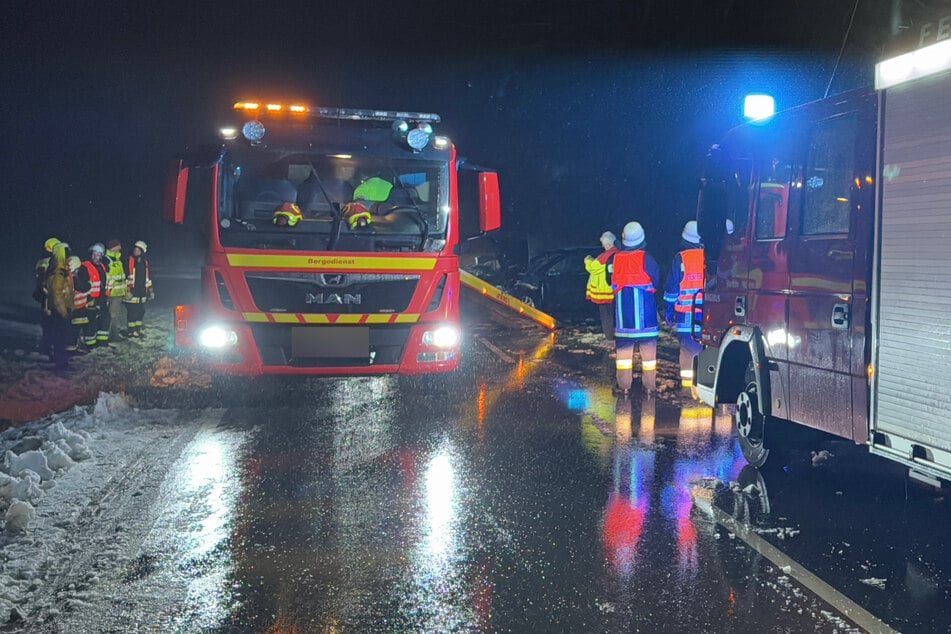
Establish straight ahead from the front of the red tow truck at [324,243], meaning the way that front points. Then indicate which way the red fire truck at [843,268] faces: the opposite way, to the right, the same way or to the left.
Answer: the opposite way

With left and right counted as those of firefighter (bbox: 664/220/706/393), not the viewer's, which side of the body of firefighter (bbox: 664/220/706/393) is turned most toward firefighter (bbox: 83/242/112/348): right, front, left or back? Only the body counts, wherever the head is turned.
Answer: left

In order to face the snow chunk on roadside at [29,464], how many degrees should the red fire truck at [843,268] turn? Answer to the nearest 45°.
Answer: approximately 45° to its left

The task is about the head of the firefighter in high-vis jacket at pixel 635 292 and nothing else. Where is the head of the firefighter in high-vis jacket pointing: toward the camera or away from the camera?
away from the camera

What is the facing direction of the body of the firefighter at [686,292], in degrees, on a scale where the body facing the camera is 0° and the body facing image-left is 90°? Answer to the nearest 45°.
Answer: approximately 180°

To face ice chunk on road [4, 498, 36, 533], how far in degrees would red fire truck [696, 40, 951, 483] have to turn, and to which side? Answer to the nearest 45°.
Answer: approximately 90° to its left

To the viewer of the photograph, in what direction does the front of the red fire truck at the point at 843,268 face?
facing away from the viewer and to the left of the viewer

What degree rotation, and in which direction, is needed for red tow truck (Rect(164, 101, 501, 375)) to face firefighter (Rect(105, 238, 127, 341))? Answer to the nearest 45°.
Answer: approximately 135° to its right

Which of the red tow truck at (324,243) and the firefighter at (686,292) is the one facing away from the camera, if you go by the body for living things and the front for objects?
the firefighter

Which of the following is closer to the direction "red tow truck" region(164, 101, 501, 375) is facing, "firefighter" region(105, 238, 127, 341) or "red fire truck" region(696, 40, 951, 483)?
the red fire truck

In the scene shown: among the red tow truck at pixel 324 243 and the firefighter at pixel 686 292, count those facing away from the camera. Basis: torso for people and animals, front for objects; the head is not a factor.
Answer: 1
